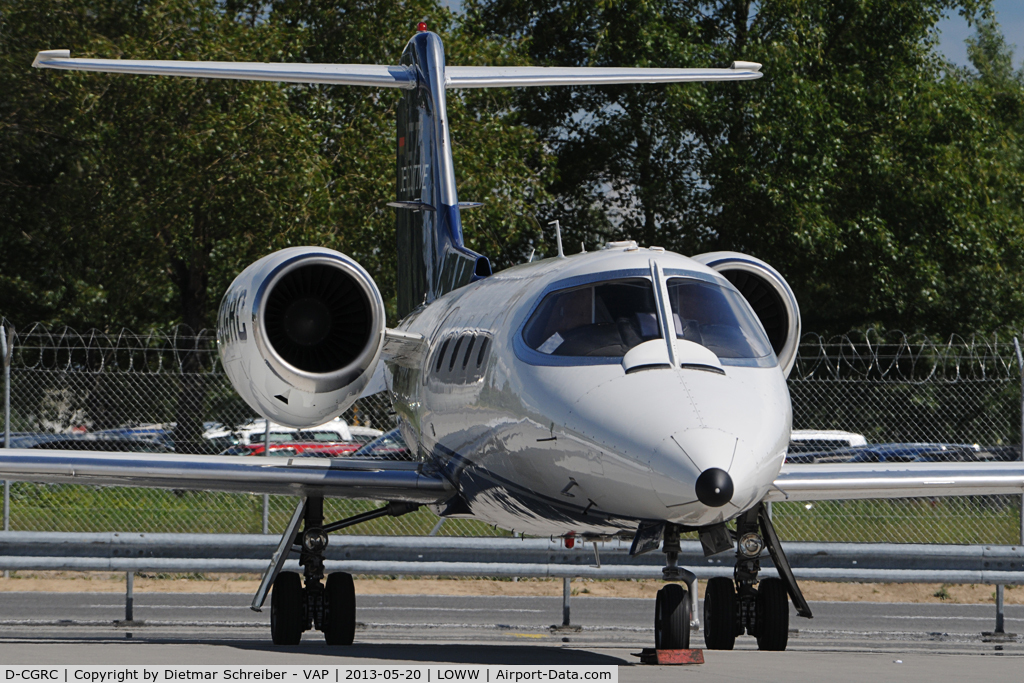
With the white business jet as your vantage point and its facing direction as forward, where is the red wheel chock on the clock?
The red wheel chock is roughly at 11 o'clock from the white business jet.

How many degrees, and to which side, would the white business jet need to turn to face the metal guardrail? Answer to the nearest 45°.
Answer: approximately 180°

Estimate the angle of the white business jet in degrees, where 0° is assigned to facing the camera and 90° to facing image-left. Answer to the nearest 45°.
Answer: approximately 0°

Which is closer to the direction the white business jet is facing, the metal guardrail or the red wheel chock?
the red wheel chock
